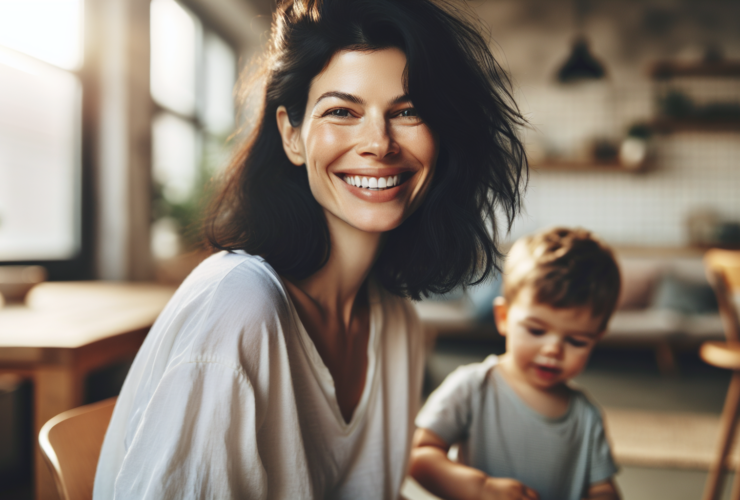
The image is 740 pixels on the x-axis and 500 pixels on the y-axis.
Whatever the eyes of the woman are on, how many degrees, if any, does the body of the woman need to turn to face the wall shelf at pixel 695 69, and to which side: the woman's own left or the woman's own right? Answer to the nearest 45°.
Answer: approximately 90° to the woman's own left

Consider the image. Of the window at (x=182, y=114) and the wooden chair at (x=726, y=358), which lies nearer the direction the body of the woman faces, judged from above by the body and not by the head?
the wooden chair

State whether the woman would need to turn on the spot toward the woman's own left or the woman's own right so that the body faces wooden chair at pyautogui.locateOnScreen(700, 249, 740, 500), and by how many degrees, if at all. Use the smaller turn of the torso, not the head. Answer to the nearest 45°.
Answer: approximately 90° to the woman's own left

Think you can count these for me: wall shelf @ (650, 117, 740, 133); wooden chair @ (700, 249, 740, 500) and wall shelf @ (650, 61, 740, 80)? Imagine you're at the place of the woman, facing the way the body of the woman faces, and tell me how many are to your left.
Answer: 3

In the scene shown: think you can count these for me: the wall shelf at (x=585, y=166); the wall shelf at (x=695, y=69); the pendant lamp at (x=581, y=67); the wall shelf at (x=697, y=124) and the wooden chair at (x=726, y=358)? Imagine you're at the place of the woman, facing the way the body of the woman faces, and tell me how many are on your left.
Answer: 5

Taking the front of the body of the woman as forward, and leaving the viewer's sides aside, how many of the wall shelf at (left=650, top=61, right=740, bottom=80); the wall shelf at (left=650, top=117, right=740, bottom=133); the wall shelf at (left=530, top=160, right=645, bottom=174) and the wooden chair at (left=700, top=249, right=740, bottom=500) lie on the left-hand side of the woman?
4

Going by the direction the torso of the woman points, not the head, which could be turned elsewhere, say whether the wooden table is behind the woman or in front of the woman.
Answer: behind

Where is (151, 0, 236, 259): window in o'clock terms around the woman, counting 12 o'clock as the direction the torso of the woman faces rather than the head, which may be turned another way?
The window is roughly at 7 o'clock from the woman.

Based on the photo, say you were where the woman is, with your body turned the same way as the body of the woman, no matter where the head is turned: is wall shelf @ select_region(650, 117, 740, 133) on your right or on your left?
on your left

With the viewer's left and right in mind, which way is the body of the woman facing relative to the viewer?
facing the viewer and to the right of the viewer
